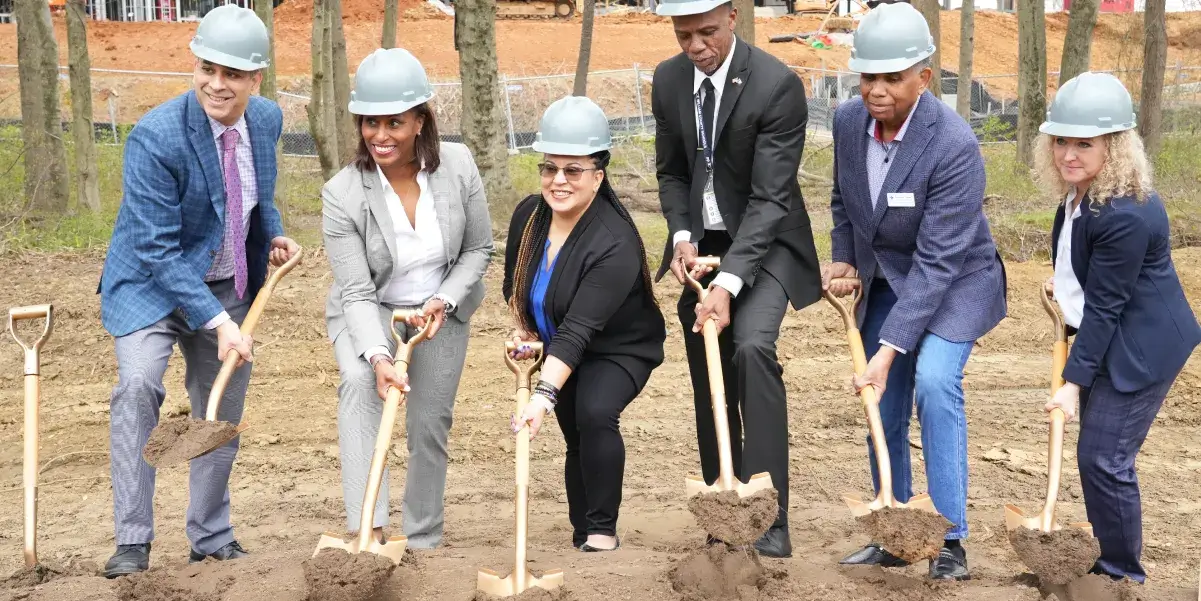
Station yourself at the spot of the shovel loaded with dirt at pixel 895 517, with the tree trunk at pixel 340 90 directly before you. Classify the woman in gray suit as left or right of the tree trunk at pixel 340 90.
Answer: left

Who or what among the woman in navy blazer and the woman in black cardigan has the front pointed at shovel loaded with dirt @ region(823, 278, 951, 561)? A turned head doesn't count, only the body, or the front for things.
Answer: the woman in navy blazer

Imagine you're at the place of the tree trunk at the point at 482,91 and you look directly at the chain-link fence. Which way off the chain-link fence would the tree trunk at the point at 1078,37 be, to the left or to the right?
right

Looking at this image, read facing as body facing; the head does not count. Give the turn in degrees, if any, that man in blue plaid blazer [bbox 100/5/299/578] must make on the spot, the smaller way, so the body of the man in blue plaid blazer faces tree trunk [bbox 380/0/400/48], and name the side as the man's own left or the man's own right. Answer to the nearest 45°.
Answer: approximately 135° to the man's own left

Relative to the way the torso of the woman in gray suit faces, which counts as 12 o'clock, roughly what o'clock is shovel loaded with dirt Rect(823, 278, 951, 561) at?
The shovel loaded with dirt is roughly at 10 o'clock from the woman in gray suit.

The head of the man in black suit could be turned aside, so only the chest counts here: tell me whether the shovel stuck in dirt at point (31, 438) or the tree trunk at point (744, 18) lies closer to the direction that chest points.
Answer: the shovel stuck in dirt

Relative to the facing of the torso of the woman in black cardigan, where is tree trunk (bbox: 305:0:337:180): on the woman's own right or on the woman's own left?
on the woman's own right

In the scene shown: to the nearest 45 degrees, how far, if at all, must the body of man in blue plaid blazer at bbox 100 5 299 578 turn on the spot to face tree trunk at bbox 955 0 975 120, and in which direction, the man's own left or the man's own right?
approximately 90° to the man's own left

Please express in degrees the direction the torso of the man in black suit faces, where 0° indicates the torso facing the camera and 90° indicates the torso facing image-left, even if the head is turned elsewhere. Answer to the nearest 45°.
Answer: approximately 45°

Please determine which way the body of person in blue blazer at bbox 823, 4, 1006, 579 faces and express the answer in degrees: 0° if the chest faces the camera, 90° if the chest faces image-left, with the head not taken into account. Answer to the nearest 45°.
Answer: approximately 45°

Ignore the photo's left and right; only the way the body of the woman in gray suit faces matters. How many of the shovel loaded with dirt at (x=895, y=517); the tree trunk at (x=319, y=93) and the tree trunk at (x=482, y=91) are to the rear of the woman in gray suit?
2

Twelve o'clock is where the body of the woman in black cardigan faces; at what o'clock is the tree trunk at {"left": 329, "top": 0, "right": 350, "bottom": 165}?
The tree trunk is roughly at 4 o'clock from the woman in black cardigan.
